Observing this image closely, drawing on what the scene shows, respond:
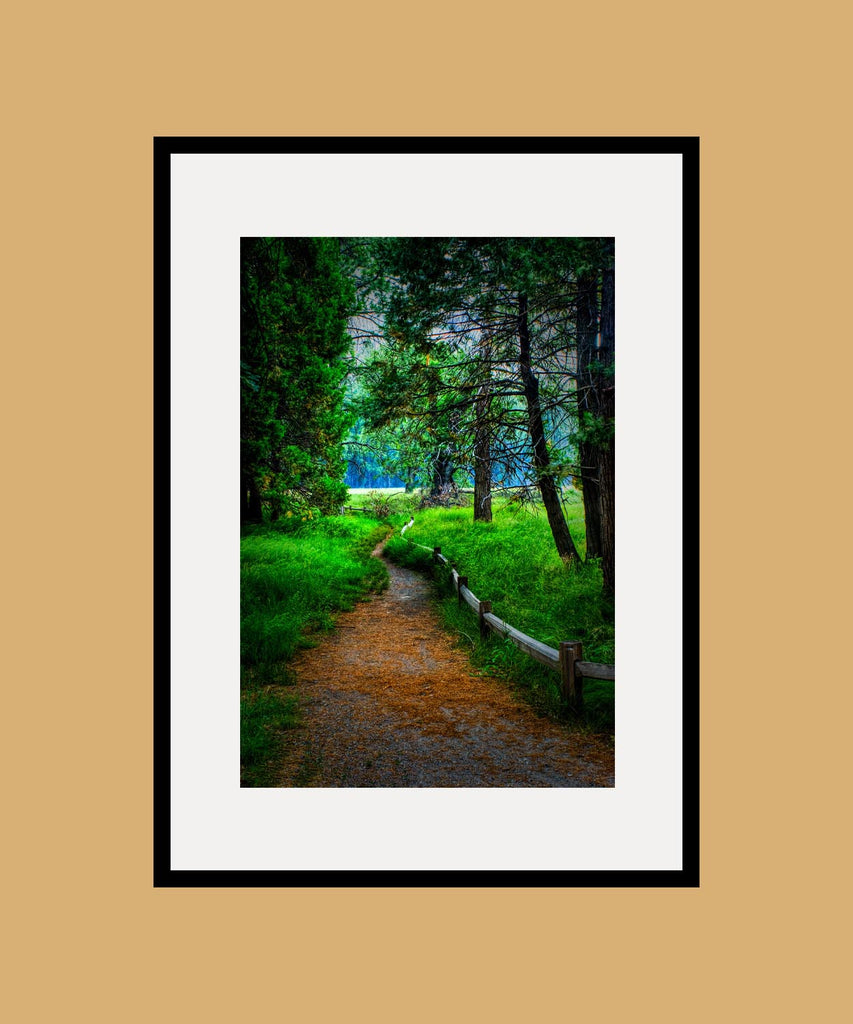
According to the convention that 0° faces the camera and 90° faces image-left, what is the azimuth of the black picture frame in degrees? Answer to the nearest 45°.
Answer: approximately 0°
